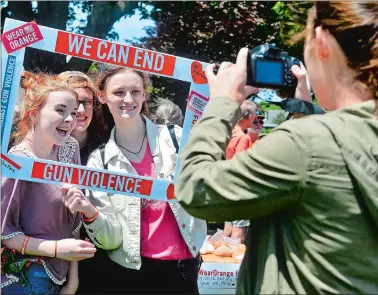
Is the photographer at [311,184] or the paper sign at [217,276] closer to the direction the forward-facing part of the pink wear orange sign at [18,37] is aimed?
the photographer

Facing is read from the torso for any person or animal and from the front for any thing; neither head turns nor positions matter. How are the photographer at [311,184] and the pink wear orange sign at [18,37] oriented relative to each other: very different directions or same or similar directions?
very different directions

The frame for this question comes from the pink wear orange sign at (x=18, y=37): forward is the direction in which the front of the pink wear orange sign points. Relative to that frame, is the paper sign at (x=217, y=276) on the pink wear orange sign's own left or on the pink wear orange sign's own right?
on the pink wear orange sign's own left

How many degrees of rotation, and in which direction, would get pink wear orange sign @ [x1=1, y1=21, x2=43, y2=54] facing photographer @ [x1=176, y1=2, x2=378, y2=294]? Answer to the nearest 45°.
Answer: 0° — it already faces them

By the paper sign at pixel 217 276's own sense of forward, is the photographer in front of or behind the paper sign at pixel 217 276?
in front

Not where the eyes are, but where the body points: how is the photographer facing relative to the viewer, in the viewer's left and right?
facing away from the viewer and to the left of the viewer

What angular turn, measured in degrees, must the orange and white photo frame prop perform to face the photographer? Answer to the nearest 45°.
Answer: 0° — it already faces them

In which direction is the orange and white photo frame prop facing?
toward the camera

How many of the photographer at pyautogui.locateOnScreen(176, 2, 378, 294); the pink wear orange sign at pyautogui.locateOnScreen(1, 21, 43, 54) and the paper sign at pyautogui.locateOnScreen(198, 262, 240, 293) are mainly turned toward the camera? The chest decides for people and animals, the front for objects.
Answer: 2

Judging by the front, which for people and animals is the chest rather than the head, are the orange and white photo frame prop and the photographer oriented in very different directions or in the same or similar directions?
very different directions

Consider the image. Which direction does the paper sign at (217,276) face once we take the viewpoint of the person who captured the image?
facing the viewer

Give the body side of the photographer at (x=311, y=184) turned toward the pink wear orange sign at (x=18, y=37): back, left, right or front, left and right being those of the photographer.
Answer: front

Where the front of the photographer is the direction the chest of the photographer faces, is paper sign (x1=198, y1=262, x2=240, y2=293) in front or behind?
in front

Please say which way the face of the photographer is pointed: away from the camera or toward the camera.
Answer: away from the camera
